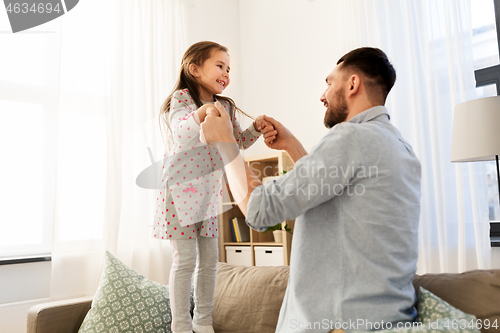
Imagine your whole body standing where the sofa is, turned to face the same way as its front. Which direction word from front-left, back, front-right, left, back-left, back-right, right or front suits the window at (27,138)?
back-right

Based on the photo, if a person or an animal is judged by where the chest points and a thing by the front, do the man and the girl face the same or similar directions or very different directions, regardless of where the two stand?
very different directions

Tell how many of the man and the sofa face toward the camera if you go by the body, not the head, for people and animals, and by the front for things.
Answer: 1

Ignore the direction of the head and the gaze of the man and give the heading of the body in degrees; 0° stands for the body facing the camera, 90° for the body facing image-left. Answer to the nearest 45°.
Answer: approximately 135°

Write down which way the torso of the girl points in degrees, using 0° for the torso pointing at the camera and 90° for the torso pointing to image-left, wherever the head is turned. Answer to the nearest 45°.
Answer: approximately 315°

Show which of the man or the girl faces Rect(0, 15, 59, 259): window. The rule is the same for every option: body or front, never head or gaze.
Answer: the man

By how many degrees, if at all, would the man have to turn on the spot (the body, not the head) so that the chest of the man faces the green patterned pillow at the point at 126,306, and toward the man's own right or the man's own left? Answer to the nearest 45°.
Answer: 0° — they already face it

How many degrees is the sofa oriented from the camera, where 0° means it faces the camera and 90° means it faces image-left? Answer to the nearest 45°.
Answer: approximately 0°

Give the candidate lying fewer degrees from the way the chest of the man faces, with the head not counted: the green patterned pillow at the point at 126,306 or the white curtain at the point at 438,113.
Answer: the green patterned pillow

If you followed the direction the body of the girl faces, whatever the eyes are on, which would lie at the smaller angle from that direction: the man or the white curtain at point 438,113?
the man

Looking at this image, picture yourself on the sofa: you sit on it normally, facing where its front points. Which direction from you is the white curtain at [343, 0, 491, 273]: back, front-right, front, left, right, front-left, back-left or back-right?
back-left

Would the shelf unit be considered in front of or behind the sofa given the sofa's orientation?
behind

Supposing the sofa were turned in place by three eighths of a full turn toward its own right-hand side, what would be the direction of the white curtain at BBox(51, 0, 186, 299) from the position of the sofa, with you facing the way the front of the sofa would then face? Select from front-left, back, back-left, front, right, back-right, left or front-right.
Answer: front

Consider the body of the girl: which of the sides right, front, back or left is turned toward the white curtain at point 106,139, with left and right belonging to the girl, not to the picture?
back

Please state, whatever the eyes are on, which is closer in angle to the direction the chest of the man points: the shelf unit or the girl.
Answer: the girl
